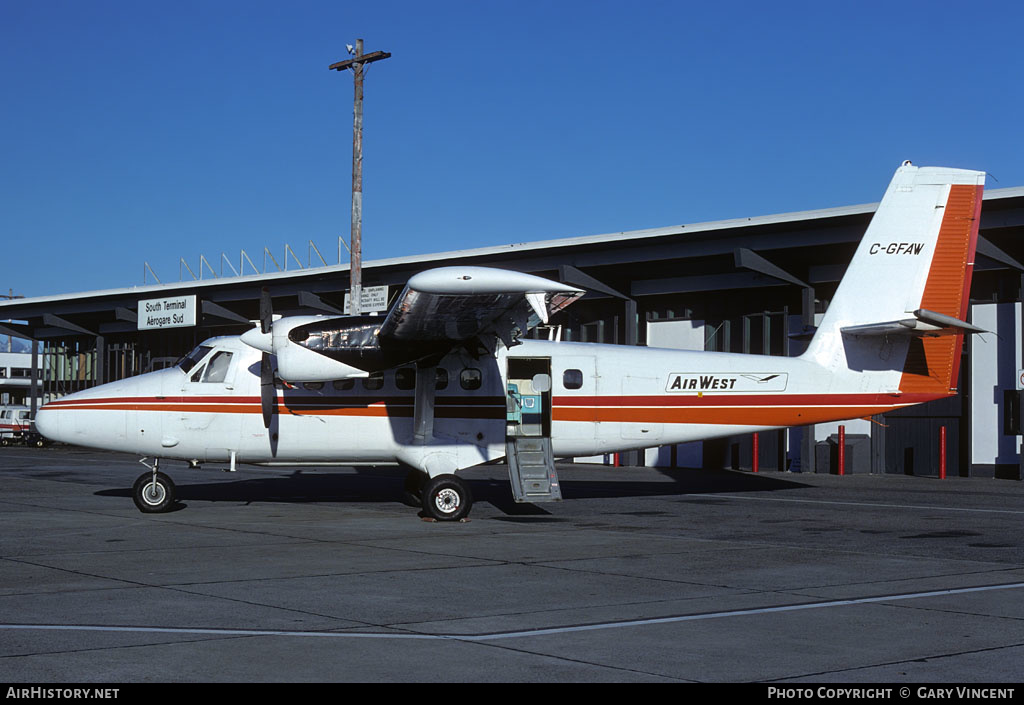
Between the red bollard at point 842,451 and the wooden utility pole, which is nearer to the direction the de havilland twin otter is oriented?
the wooden utility pole

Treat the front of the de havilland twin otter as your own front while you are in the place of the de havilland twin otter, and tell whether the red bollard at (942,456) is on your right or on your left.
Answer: on your right

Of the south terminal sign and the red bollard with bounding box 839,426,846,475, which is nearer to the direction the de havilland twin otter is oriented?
the south terminal sign

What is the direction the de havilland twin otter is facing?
to the viewer's left

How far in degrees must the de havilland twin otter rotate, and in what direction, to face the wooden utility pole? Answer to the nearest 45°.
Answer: approximately 90° to its right

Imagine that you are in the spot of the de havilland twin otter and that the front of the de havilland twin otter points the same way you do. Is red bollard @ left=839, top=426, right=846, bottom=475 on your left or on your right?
on your right

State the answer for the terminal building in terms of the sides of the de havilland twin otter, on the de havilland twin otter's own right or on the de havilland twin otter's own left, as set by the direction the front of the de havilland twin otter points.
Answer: on the de havilland twin otter's own right

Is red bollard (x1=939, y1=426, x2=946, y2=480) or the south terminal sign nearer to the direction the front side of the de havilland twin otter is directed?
the south terminal sign
